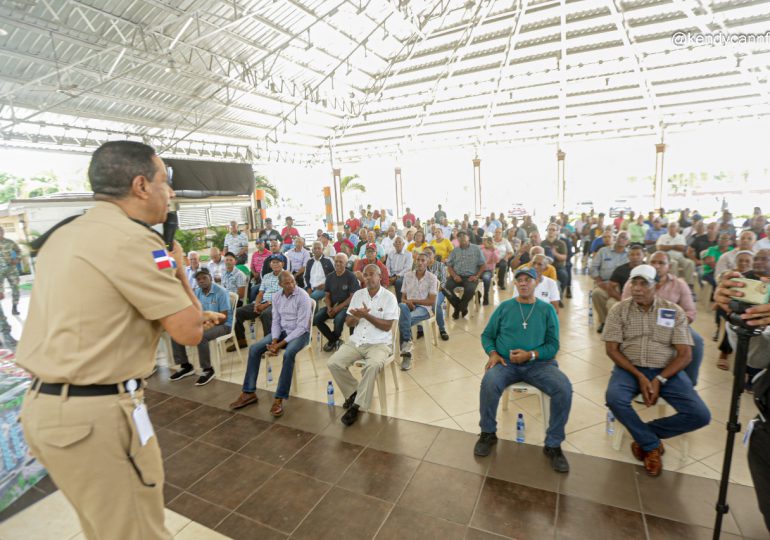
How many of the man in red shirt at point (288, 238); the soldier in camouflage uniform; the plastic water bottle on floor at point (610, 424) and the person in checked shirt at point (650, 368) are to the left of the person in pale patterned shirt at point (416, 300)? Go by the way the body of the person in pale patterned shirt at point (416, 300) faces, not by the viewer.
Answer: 2

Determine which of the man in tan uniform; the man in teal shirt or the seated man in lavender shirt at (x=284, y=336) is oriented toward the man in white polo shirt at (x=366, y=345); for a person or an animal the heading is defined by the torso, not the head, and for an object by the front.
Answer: the man in tan uniform

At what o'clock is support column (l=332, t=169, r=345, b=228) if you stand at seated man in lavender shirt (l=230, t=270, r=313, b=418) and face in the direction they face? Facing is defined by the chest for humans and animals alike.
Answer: The support column is roughly at 5 o'clock from the seated man in lavender shirt.

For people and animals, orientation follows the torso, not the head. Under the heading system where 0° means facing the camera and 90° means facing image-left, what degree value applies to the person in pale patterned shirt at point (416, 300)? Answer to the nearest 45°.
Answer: approximately 45°

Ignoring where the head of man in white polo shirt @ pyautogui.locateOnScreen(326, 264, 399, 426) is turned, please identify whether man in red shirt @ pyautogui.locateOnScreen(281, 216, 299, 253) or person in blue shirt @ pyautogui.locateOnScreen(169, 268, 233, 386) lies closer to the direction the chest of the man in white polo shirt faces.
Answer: the person in blue shirt

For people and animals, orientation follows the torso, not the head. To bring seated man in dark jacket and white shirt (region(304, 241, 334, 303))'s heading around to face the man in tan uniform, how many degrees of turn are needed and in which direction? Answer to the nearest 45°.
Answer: approximately 45° to their left

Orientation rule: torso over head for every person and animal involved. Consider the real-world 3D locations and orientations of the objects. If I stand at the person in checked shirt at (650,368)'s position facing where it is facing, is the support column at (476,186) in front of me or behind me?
behind

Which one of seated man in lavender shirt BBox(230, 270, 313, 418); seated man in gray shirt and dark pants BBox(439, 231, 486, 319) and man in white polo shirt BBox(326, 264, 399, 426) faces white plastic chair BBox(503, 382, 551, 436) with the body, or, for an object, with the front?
seated man in gray shirt and dark pants BBox(439, 231, 486, 319)

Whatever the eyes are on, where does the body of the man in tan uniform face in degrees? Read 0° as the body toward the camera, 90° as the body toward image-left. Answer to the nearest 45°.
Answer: approximately 225°

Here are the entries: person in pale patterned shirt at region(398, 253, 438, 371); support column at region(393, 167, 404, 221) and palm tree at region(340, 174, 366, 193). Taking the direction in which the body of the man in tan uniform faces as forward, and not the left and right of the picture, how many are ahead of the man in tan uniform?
3

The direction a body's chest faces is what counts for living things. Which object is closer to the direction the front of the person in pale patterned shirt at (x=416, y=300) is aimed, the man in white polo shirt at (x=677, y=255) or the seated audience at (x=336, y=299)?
the seated audience

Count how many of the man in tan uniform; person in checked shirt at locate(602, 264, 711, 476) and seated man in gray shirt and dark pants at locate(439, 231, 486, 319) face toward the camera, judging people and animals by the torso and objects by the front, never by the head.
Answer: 2

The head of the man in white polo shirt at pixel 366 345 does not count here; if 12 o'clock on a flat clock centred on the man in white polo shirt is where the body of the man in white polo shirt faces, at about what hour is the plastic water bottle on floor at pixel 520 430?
The plastic water bottle on floor is roughly at 9 o'clock from the man in white polo shirt.
